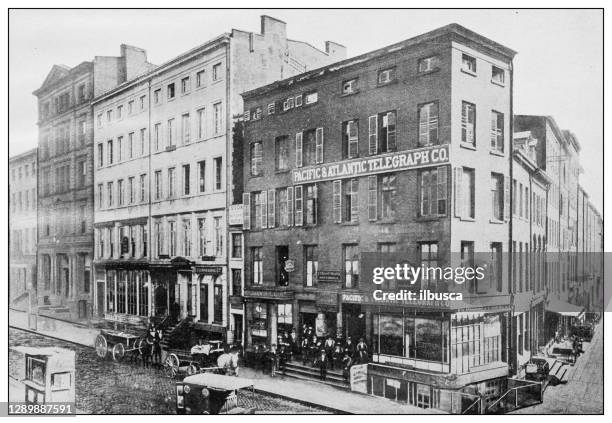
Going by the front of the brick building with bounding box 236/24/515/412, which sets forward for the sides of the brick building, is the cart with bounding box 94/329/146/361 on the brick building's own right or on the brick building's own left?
on the brick building's own right

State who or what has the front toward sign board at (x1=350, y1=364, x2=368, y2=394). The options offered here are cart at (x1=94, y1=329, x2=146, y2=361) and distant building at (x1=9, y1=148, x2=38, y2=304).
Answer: the cart

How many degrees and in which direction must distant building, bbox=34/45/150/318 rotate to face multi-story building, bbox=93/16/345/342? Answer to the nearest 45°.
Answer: approximately 90° to its left

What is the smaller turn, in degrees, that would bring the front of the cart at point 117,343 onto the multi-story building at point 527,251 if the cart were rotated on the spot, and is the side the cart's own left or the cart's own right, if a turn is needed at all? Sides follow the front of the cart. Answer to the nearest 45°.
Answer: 0° — it already faces it

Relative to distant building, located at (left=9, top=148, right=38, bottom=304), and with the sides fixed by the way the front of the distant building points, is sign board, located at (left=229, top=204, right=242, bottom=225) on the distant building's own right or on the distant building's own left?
on the distant building's own left

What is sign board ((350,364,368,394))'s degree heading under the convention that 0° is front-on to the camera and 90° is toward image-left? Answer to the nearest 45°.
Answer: approximately 45°

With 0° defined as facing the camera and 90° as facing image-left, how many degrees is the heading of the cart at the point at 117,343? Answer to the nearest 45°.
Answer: approximately 315°
